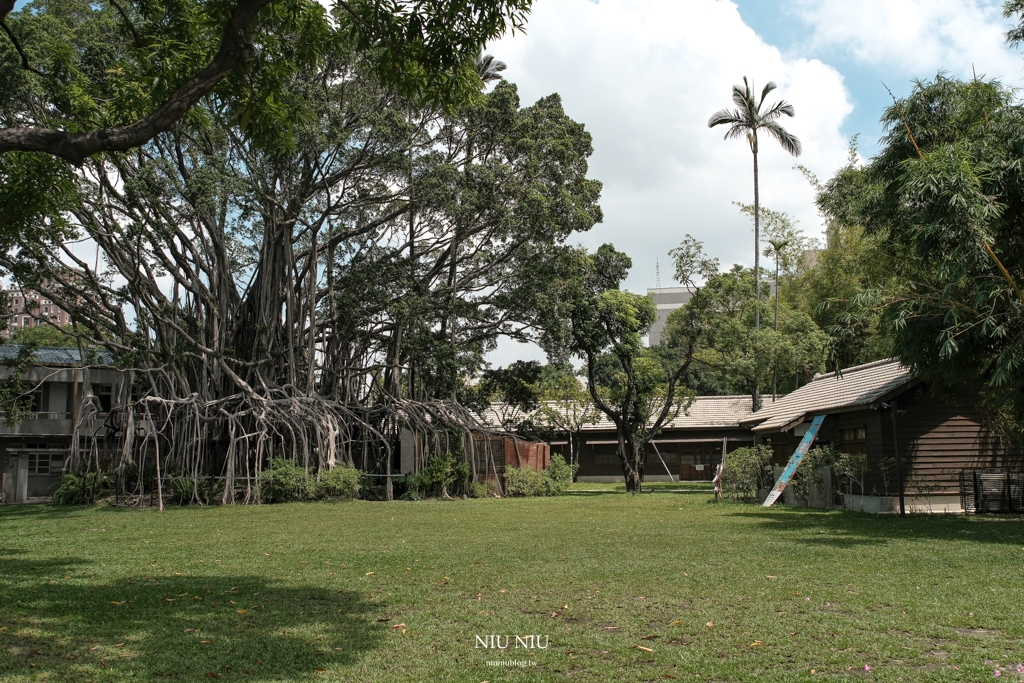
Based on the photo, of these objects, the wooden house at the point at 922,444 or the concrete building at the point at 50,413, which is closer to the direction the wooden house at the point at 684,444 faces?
the wooden house

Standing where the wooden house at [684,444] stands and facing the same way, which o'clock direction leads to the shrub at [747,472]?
The shrub is roughly at 12 o'clock from the wooden house.

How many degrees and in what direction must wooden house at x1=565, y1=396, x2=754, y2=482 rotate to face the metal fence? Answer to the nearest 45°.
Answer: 0° — it already faces it

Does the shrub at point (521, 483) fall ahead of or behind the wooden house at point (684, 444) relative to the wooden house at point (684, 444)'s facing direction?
ahead

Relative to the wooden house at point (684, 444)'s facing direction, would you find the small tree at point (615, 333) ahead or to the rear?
ahead

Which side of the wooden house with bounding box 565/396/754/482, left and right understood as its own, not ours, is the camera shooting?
front

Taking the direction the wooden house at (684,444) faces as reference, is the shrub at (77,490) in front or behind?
in front

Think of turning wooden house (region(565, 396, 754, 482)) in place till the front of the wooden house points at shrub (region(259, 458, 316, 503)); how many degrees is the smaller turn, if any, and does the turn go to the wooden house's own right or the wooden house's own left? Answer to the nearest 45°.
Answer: approximately 45° to the wooden house's own right

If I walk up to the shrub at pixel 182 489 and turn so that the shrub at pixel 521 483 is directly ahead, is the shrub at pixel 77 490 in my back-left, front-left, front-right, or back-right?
back-left

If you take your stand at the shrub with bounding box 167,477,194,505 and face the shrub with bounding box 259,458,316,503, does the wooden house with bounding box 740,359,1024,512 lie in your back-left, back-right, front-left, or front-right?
front-right

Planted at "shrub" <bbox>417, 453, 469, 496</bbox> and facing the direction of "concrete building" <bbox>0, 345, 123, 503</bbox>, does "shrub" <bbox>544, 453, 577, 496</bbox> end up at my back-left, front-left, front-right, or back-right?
back-right

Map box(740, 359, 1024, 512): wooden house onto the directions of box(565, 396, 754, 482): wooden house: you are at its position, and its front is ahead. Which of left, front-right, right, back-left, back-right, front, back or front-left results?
front

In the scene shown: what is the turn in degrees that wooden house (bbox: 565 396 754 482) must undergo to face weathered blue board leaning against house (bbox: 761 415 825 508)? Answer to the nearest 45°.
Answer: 0° — it already faces it

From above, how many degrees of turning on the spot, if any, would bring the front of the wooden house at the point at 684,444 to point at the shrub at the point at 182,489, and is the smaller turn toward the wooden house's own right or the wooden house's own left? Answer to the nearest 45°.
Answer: approximately 45° to the wooden house's own right

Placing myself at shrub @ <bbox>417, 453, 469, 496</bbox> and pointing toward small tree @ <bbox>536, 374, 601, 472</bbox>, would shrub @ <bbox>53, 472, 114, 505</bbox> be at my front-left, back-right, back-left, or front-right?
back-left
